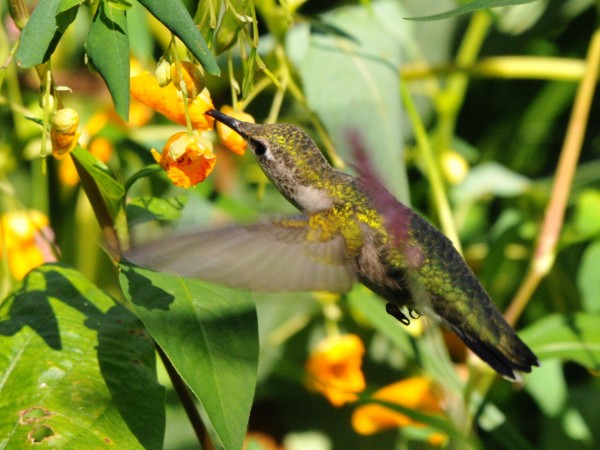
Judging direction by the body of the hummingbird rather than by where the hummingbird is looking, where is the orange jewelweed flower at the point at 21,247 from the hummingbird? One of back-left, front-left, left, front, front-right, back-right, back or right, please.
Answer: front-right

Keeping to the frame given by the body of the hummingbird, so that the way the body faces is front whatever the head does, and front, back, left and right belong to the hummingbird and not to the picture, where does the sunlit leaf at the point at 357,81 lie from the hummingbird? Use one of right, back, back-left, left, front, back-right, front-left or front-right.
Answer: right

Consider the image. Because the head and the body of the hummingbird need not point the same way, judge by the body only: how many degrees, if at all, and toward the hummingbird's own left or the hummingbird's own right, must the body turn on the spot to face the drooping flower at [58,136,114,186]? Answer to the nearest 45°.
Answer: approximately 45° to the hummingbird's own right

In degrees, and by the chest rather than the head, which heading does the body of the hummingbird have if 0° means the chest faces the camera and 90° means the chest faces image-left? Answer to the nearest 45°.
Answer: approximately 90°
